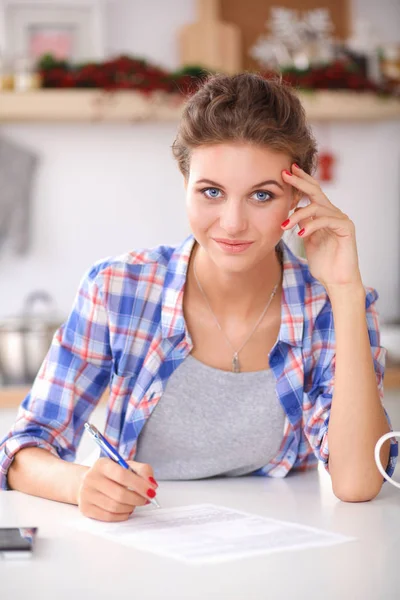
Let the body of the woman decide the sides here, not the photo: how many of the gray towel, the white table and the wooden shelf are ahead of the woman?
1

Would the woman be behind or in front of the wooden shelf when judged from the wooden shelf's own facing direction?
in front

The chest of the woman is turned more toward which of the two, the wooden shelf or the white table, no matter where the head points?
the white table

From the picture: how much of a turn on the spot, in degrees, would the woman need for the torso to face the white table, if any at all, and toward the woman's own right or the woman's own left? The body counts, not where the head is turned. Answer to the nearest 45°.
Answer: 0° — they already face it

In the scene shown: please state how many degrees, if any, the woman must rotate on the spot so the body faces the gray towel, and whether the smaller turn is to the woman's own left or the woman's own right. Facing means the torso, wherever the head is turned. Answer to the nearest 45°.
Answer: approximately 180°

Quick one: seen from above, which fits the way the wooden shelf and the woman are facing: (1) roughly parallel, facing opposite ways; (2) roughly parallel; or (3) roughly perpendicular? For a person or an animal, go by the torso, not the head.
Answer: roughly parallel

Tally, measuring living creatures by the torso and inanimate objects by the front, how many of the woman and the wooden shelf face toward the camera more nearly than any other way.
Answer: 2

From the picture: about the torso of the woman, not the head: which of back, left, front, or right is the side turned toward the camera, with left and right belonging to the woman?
front

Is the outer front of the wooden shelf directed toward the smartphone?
yes

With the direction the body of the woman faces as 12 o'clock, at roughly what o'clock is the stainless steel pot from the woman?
The stainless steel pot is roughly at 5 o'clock from the woman.

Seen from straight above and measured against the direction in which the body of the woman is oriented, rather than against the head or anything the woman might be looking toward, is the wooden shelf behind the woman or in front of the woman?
behind

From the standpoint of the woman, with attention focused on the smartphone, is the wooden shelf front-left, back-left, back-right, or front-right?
back-right

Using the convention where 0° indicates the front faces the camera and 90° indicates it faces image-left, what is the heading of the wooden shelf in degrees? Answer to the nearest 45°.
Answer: approximately 0°

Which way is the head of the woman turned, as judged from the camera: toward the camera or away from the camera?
toward the camera

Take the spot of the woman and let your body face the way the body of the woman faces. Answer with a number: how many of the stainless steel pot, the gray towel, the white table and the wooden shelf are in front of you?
1
